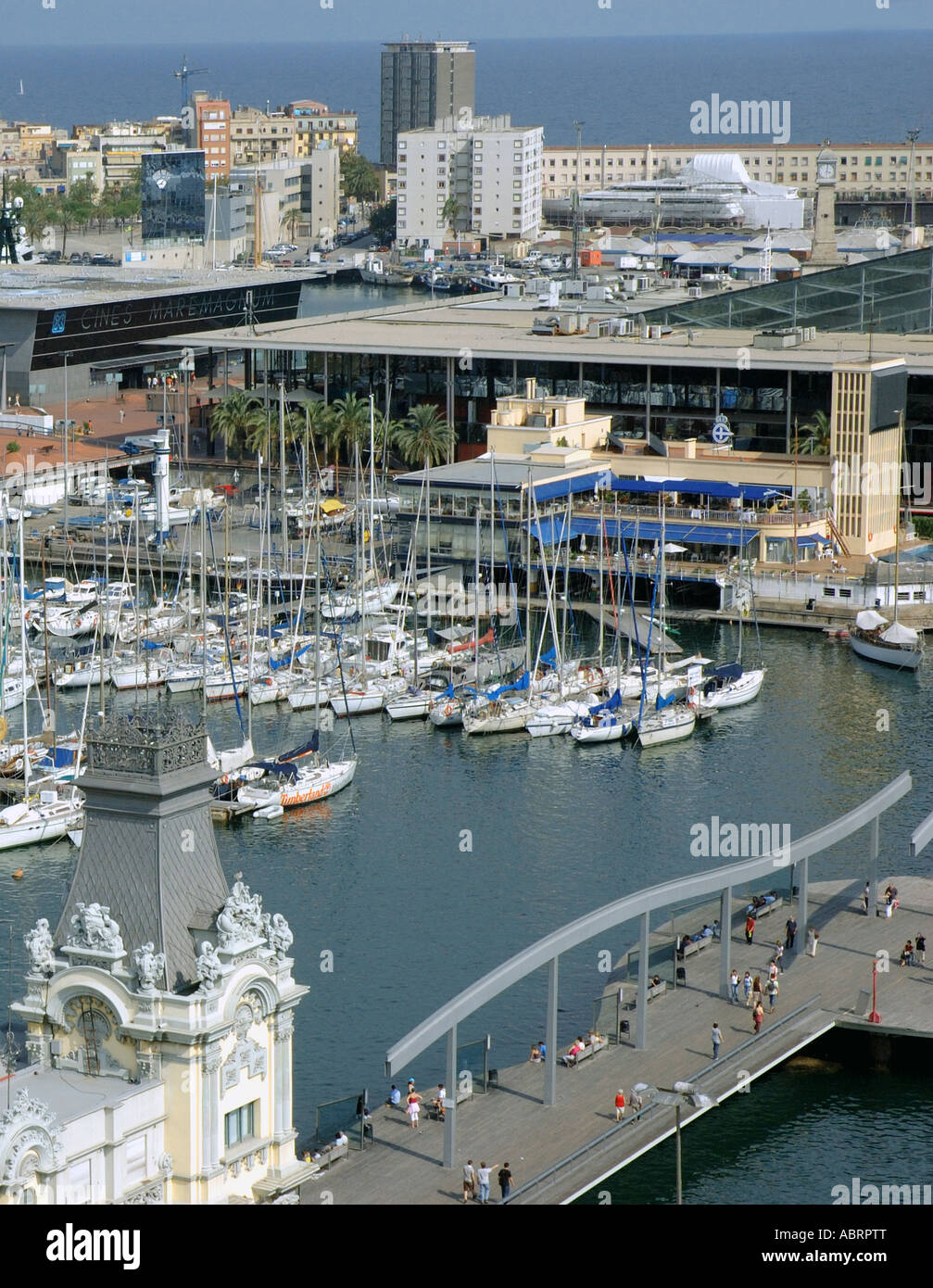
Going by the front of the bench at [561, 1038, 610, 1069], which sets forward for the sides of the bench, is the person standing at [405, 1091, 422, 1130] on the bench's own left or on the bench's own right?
on the bench's own left

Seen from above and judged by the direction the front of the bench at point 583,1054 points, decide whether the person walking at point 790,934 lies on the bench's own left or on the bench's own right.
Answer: on the bench's own right

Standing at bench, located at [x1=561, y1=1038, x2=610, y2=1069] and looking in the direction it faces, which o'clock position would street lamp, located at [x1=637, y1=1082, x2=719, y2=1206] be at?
The street lamp is roughly at 6 o'clock from the bench.

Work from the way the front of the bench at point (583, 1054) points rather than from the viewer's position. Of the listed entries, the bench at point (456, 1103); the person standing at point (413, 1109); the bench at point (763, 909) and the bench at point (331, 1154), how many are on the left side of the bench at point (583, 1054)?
3

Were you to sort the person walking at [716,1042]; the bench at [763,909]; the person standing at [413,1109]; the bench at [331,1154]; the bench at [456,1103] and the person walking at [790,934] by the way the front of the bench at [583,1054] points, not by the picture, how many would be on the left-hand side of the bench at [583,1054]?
3

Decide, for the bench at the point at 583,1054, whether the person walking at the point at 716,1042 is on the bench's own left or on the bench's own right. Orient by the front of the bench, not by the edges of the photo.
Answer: on the bench's own right

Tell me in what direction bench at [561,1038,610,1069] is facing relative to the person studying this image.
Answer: facing away from the viewer and to the left of the viewer

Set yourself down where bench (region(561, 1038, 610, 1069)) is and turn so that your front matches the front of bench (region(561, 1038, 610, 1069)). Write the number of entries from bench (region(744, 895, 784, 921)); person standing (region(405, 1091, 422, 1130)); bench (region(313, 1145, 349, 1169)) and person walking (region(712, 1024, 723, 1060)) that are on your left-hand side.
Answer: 2

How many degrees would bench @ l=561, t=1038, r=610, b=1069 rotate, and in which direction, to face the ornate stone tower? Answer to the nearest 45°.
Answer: approximately 90° to its left
